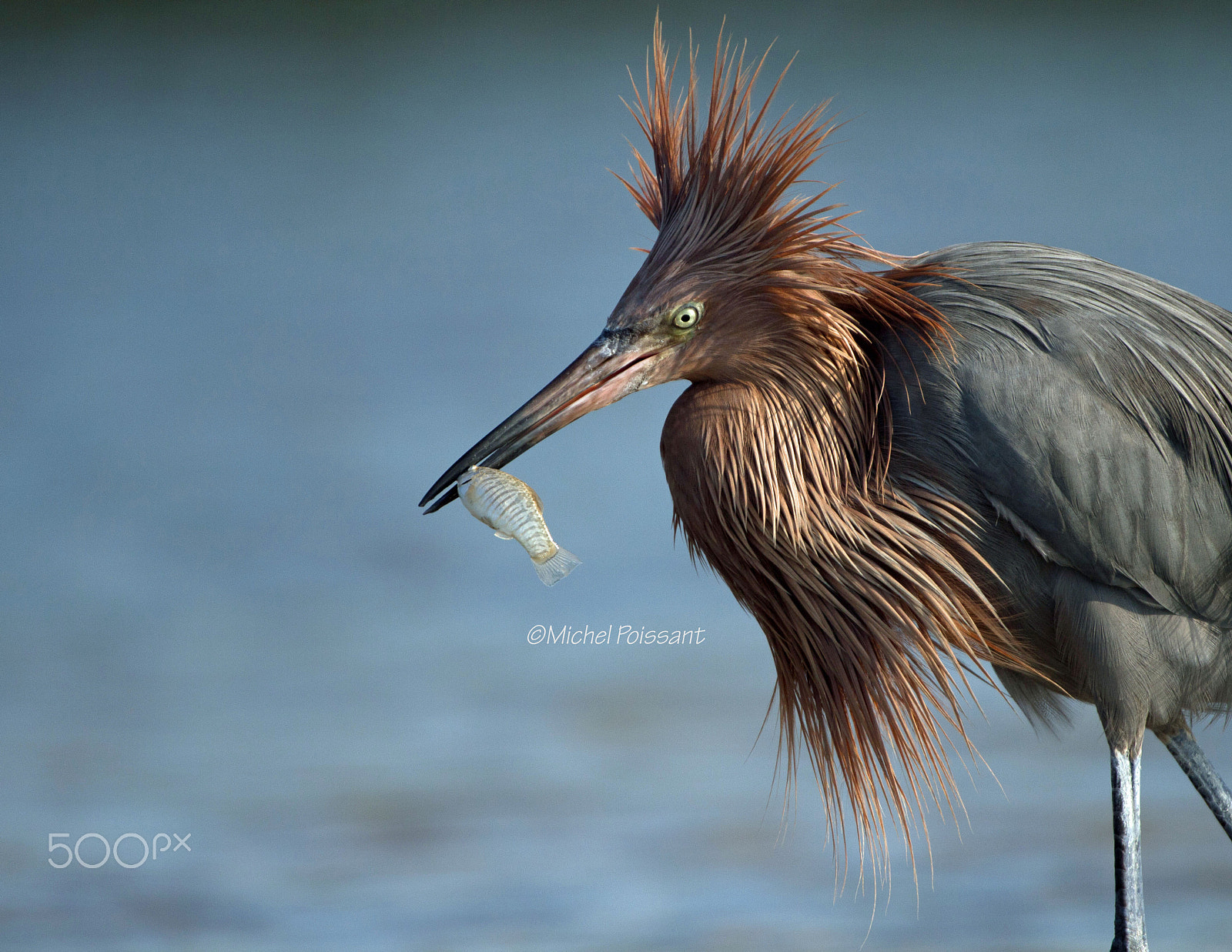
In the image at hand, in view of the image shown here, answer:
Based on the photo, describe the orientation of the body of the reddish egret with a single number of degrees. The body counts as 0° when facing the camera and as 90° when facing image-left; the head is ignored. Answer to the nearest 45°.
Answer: approximately 90°
